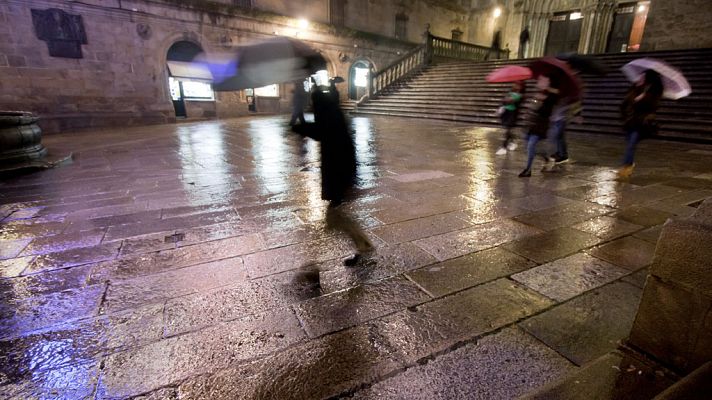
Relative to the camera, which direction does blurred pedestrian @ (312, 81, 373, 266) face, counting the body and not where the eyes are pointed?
to the viewer's left

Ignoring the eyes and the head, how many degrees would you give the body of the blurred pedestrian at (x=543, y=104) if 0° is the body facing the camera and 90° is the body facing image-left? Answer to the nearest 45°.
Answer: approximately 90°

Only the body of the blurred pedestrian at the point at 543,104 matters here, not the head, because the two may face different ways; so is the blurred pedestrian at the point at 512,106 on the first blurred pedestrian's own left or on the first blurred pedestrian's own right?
on the first blurred pedestrian's own right

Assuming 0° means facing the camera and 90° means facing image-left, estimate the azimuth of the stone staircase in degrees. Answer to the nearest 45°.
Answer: approximately 45°

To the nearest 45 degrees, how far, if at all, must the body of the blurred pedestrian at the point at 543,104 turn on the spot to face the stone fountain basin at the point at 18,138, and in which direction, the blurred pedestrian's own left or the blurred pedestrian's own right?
0° — they already face it

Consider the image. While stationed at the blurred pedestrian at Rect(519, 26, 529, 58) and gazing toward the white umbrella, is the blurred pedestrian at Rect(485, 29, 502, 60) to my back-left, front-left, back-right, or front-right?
back-right

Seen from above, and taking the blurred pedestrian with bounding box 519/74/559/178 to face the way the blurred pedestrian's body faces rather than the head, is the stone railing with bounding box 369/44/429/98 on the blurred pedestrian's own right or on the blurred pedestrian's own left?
on the blurred pedestrian's own right

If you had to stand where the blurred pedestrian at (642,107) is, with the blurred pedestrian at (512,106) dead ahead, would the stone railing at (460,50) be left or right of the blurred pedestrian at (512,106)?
right
